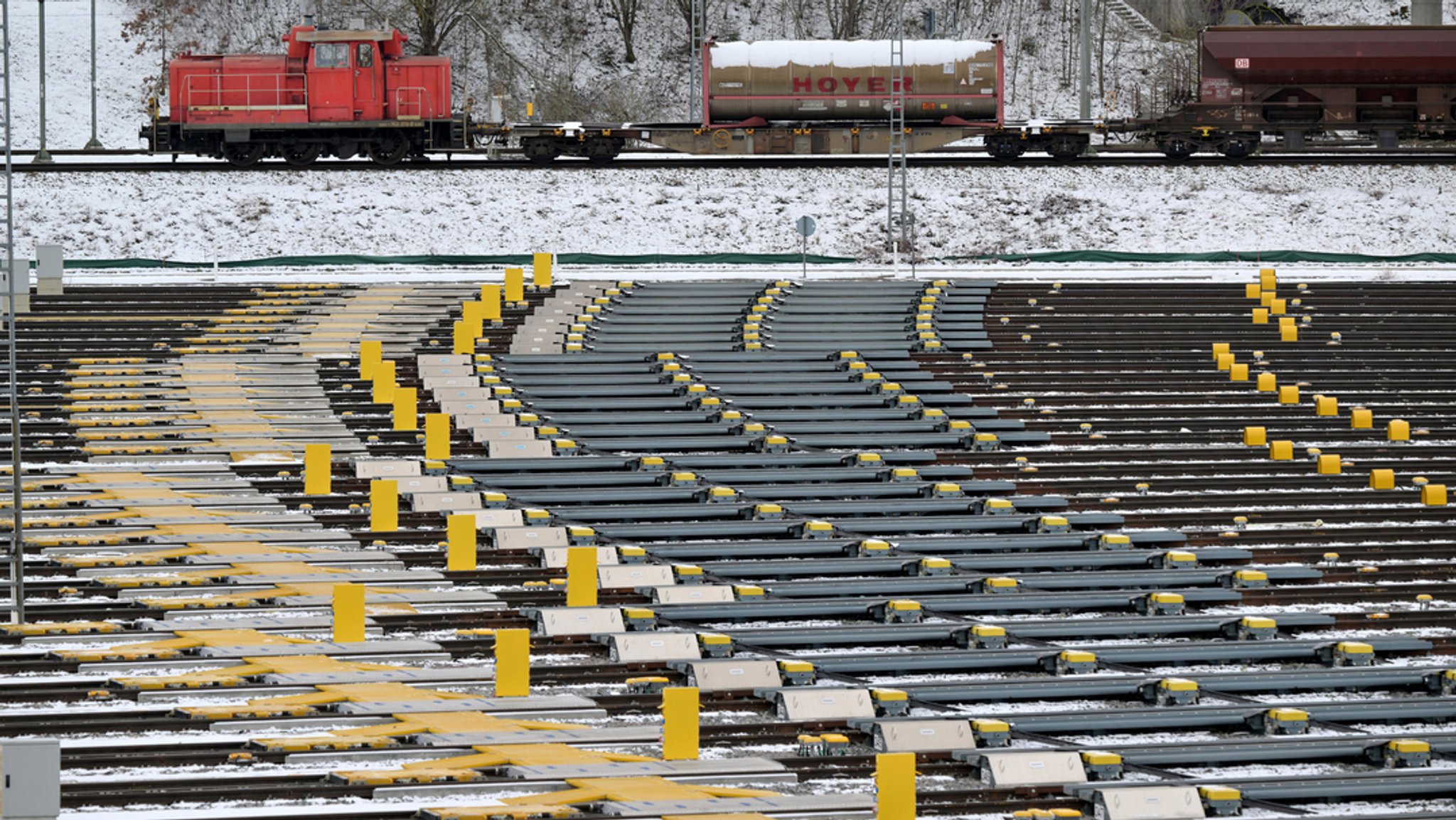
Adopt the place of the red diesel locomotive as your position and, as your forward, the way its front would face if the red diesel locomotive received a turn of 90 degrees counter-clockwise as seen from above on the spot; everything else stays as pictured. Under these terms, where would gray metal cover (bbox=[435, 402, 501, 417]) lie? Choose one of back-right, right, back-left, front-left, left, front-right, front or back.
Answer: front

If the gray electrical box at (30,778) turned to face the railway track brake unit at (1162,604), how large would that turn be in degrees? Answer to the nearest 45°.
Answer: approximately 135° to its left

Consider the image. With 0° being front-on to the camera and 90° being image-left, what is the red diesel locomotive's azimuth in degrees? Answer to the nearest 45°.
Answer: approximately 90°

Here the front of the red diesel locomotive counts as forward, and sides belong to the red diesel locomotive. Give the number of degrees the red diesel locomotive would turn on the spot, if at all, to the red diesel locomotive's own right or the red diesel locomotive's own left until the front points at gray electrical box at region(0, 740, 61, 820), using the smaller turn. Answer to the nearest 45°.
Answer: approximately 90° to the red diesel locomotive's own left

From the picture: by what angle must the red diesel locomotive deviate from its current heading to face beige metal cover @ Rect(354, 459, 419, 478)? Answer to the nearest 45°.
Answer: approximately 90° to its left

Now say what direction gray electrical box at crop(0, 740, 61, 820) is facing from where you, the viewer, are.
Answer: facing the viewer

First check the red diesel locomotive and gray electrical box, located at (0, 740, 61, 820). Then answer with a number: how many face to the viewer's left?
1

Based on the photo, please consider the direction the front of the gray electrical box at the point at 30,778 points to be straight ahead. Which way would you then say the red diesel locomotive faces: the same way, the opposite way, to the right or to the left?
to the right

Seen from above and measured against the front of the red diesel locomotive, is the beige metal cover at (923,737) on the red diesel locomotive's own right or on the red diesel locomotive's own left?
on the red diesel locomotive's own left

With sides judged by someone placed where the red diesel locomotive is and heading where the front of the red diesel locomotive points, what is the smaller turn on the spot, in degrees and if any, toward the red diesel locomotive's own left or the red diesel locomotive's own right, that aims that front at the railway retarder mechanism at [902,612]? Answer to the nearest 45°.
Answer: approximately 90° to the red diesel locomotive's own left
